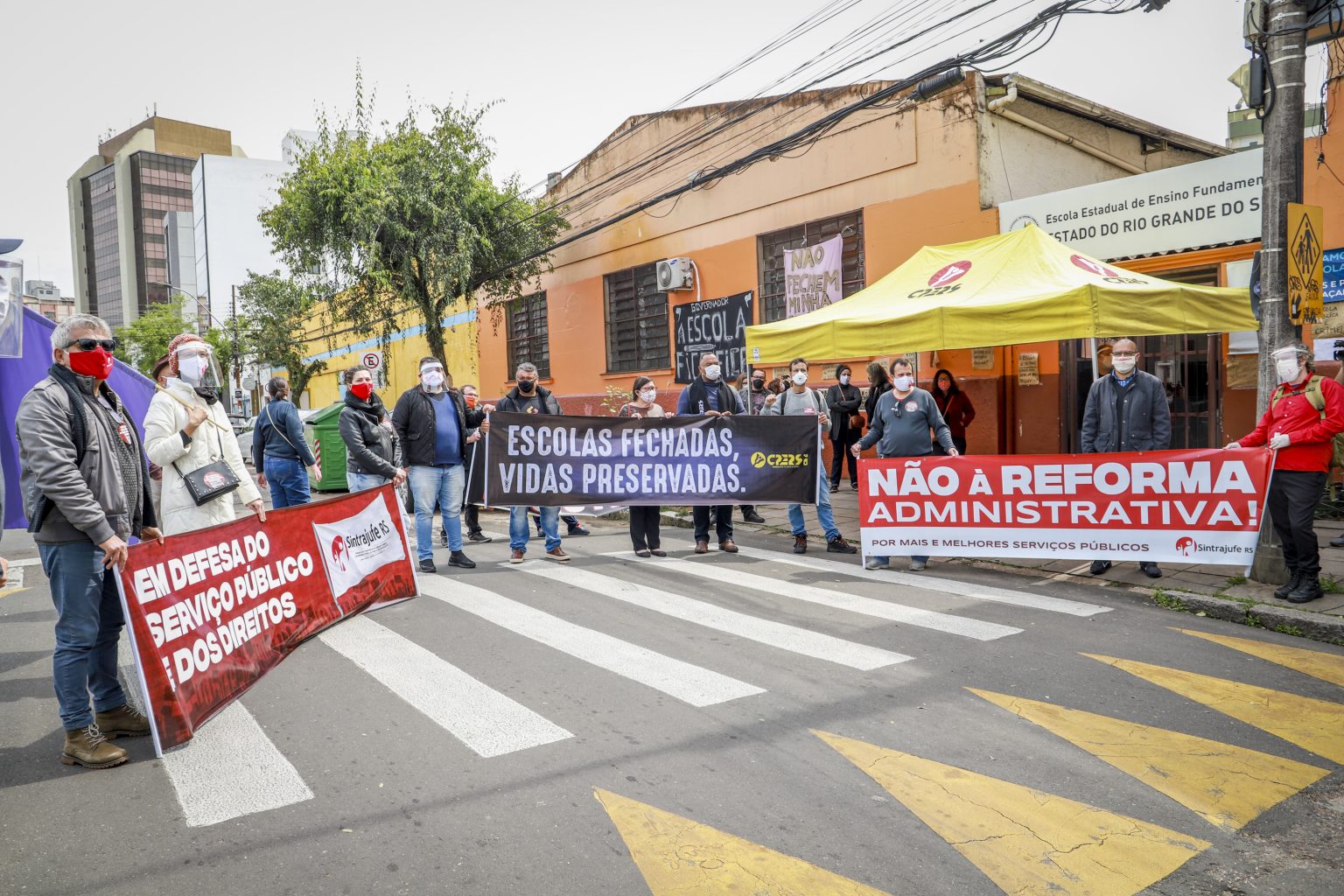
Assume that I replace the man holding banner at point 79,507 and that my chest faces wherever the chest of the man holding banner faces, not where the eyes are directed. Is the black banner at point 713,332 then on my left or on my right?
on my left

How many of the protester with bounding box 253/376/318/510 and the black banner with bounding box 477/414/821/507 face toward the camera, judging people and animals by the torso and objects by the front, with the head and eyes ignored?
1

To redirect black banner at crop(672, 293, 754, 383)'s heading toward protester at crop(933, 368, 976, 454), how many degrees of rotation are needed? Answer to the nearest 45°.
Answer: approximately 45° to its left

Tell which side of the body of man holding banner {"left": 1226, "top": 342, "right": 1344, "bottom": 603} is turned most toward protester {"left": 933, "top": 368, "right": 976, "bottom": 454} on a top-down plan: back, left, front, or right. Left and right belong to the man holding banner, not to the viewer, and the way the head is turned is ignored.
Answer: right

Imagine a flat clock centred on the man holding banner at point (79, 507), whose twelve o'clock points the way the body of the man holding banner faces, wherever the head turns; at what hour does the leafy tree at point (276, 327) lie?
The leafy tree is roughly at 8 o'clock from the man holding banner.

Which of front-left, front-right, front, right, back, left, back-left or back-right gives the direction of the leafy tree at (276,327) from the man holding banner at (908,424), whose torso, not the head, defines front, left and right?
back-right

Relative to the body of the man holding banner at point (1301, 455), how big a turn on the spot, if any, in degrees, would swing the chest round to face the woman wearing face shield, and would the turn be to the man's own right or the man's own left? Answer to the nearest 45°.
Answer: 0° — they already face them

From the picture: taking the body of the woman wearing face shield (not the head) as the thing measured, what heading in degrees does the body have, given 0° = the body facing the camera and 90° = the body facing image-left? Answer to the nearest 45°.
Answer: approximately 315°

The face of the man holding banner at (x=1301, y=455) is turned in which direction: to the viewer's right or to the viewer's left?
to the viewer's left

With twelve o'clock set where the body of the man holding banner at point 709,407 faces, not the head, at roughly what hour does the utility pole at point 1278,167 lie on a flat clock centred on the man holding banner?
The utility pole is roughly at 10 o'clock from the man holding banner.

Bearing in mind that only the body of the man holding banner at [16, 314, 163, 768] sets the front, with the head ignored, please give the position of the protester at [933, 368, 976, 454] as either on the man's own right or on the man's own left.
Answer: on the man's own left
